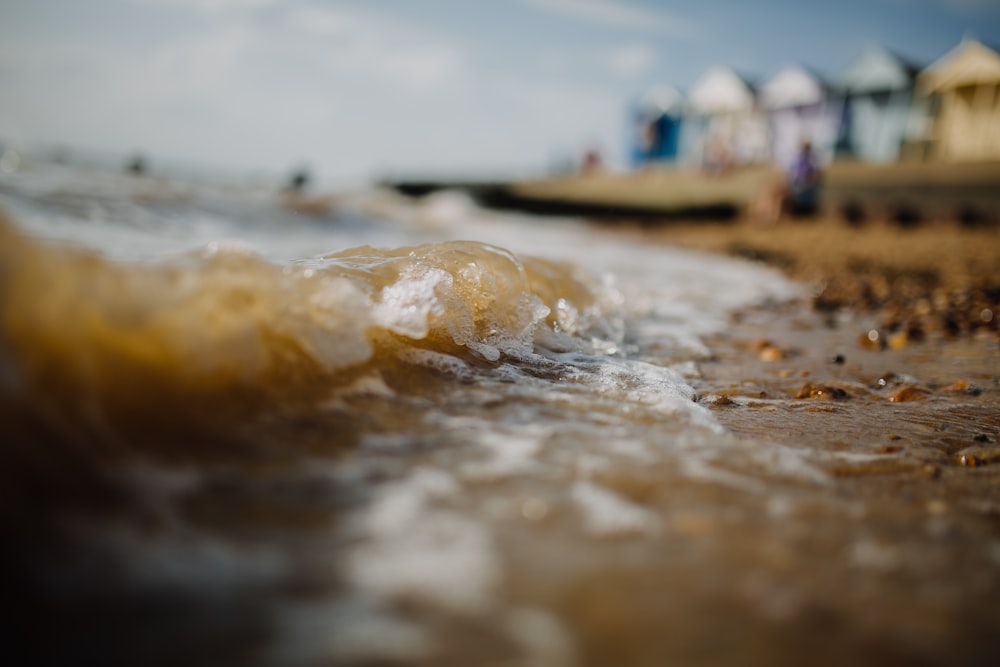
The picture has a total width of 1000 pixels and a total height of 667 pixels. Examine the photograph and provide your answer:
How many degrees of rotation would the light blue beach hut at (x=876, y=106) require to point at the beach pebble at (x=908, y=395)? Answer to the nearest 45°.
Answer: approximately 45° to its left

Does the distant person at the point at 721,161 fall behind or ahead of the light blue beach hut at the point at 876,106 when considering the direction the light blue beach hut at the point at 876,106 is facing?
ahead

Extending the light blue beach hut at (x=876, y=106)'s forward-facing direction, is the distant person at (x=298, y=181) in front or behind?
in front

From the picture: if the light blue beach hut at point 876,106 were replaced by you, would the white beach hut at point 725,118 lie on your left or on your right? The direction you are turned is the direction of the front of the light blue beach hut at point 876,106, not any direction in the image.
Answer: on your right

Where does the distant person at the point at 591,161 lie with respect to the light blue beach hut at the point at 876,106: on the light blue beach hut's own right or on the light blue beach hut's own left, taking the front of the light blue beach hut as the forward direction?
on the light blue beach hut's own right

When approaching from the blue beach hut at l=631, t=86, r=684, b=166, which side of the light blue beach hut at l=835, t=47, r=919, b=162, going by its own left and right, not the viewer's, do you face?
right

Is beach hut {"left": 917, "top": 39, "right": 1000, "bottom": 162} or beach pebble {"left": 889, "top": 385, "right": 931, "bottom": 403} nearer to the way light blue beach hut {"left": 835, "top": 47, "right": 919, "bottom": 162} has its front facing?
the beach pebble

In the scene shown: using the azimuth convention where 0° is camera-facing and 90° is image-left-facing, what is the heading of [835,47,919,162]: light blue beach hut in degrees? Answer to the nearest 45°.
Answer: approximately 45°

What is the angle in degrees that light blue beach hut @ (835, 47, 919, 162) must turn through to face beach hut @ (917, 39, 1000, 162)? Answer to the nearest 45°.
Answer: approximately 90° to its left

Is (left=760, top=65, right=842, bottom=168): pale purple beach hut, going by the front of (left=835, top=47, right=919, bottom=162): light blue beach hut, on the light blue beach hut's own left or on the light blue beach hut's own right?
on the light blue beach hut's own right
